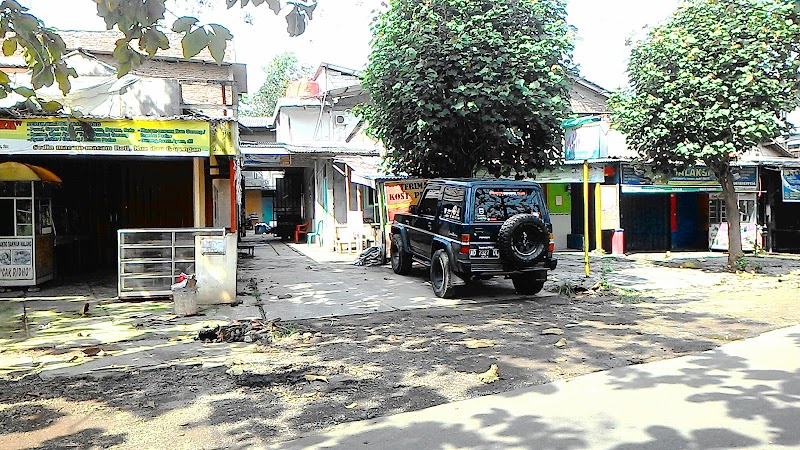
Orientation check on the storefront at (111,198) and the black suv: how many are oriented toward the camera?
1

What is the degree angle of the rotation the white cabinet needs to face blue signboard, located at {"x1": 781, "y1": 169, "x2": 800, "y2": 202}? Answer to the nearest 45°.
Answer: approximately 90° to its left

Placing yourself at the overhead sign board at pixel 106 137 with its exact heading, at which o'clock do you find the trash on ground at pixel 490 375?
The trash on ground is roughly at 11 o'clock from the overhead sign board.

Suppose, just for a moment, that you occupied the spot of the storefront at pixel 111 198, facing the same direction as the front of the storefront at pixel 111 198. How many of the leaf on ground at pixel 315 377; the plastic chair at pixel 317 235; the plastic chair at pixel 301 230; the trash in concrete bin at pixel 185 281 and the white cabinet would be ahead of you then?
3

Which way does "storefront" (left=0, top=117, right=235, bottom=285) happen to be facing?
toward the camera

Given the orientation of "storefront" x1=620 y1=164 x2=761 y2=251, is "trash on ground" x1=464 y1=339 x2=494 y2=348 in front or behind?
in front

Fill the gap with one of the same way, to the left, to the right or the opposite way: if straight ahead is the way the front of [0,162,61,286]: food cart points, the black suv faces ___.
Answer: the opposite way

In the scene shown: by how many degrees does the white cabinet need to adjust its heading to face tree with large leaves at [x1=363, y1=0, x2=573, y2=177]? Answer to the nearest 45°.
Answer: approximately 90° to its left

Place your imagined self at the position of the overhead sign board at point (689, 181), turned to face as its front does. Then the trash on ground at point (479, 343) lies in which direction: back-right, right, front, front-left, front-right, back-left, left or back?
front

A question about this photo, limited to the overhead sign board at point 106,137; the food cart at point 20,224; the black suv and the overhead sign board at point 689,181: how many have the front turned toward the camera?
3

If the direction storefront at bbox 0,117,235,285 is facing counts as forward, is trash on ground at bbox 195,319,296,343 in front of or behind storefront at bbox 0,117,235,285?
in front

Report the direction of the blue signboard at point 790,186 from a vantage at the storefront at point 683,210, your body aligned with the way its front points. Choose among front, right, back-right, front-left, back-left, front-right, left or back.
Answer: left

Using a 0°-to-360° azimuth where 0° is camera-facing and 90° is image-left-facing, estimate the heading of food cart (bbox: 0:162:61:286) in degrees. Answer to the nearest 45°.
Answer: approximately 0°

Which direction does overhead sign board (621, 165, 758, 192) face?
toward the camera

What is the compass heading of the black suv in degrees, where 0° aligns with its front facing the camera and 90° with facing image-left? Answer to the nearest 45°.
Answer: approximately 135°

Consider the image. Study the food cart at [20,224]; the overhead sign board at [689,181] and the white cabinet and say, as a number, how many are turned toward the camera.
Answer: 3

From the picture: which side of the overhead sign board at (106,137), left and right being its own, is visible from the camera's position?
front

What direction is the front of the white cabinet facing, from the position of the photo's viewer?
facing the viewer
